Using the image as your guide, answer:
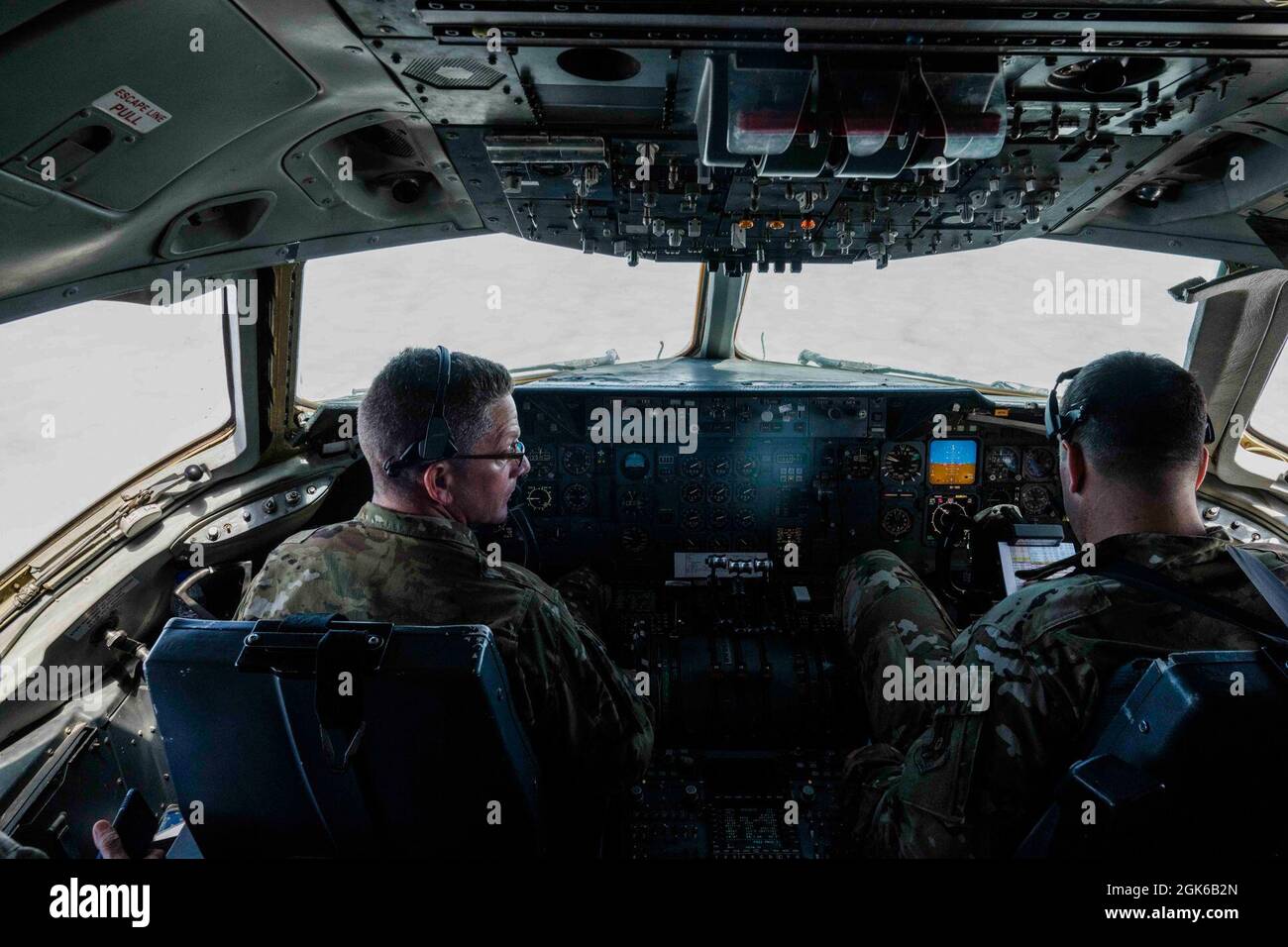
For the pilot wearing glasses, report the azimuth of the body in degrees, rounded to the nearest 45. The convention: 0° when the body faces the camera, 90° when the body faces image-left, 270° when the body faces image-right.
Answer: approximately 225°
